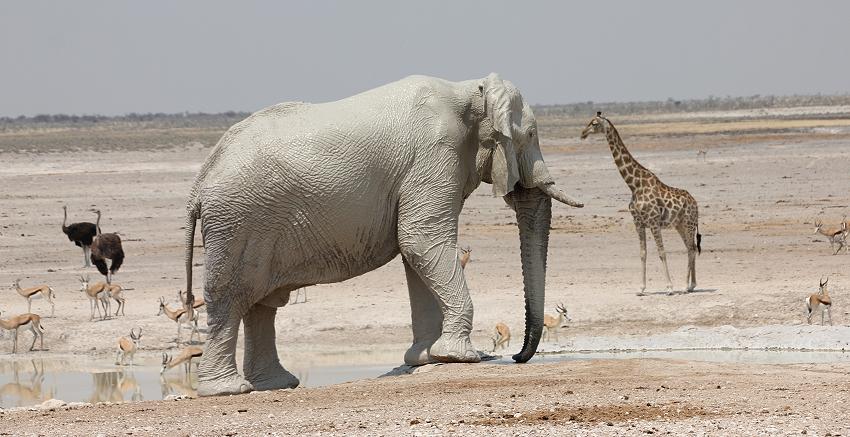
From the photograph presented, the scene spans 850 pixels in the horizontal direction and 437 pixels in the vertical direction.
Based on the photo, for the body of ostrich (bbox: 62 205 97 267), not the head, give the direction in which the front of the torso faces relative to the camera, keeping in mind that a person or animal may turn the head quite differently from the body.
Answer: to the viewer's left

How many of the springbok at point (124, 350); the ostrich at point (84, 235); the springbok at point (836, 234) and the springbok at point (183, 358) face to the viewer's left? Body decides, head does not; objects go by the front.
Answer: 3

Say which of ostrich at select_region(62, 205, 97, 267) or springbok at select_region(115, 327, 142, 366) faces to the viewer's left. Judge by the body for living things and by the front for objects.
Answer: the ostrich

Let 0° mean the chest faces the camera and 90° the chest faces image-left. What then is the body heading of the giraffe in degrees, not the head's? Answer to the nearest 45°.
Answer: approximately 45°

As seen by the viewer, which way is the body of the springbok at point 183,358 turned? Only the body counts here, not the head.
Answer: to the viewer's left

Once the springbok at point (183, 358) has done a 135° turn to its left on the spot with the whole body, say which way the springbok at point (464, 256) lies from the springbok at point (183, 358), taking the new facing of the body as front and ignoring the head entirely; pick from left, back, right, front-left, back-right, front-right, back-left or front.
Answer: left

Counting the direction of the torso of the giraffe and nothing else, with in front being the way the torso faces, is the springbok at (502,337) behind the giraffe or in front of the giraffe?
in front

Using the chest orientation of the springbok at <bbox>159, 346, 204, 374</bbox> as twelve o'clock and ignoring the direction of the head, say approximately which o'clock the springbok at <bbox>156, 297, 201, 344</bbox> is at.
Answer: the springbok at <bbox>156, 297, 201, 344</bbox> is roughly at 3 o'clock from the springbok at <bbox>159, 346, 204, 374</bbox>.

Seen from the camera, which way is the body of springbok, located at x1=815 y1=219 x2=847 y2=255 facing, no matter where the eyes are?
to the viewer's left
